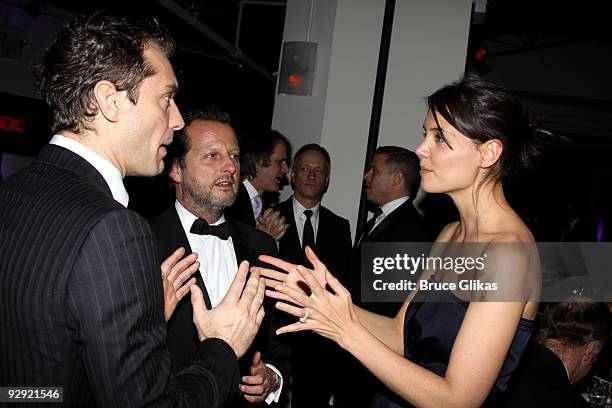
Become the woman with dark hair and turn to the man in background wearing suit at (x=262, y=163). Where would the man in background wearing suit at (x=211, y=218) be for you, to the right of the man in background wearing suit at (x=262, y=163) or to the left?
left

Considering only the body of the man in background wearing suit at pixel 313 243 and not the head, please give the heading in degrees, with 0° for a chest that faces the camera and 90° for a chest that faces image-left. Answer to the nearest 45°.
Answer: approximately 0°

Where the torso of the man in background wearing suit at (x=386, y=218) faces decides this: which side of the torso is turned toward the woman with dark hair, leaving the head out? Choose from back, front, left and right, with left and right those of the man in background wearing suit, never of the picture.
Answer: left

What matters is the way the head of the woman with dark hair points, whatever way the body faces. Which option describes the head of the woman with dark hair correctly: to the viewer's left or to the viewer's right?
to the viewer's left

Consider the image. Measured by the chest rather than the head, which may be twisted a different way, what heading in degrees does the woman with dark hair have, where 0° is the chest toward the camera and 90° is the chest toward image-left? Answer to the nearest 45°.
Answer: approximately 90°

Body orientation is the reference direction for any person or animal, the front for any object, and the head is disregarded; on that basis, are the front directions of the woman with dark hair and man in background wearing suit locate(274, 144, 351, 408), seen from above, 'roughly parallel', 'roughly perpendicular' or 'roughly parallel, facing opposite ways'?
roughly perpendicular

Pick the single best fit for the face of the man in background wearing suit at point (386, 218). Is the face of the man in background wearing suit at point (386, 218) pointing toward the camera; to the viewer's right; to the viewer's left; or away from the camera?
to the viewer's left
